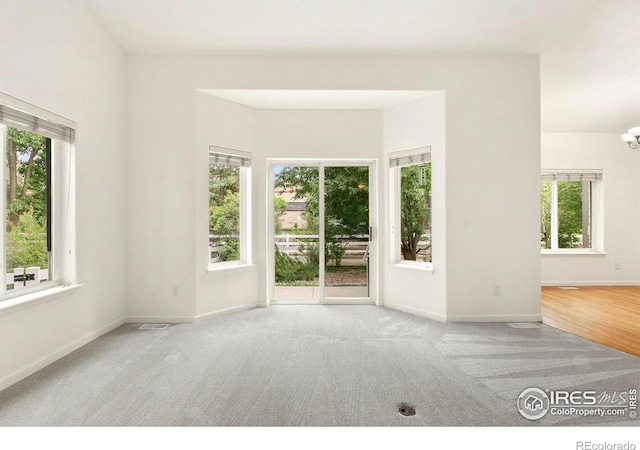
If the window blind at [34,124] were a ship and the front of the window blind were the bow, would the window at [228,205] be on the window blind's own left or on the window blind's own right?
on the window blind's own left

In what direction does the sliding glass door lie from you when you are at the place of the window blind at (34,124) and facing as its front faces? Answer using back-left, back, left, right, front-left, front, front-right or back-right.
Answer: front-left

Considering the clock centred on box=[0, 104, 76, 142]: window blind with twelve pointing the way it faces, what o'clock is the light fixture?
The light fixture is roughly at 11 o'clock from the window blind.

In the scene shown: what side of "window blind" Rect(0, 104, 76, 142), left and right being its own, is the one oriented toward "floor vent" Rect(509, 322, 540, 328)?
front

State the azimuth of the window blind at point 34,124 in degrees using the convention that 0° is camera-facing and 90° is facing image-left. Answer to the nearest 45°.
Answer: approximately 315°

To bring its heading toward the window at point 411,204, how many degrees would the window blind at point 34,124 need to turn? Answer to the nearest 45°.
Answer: approximately 45° to its left
